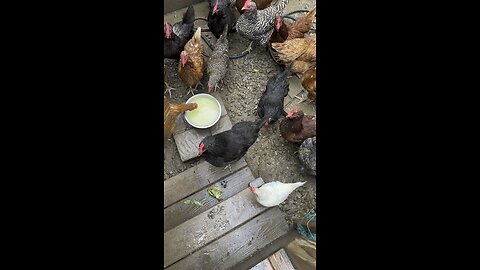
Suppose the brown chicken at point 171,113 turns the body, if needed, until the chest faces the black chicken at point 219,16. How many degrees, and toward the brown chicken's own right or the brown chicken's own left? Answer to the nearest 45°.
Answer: approximately 45° to the brown chicken's own left

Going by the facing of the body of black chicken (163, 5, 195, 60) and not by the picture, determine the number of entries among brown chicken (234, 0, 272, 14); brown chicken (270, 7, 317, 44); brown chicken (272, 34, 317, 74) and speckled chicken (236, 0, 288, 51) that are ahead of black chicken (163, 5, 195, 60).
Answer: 0

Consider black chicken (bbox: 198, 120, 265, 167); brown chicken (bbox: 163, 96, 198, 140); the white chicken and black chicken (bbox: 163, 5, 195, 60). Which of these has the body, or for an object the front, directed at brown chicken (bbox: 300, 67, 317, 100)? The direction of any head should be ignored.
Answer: brown chicken (bbox: 163, 96, 198, 140)

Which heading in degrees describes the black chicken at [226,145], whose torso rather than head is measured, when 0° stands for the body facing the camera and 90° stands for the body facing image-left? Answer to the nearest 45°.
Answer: approximately 45°

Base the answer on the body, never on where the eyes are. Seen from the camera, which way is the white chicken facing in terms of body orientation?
to the viewer's left

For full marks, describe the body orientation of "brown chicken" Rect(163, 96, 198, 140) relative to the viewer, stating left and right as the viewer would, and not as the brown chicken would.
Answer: facing to the right of the viewer

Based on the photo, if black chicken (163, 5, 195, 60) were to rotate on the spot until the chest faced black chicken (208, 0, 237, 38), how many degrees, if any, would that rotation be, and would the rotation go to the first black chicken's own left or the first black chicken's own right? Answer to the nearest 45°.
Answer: approximately 135° to the first black chicken's own left

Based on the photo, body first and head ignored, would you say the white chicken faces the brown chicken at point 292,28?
no
